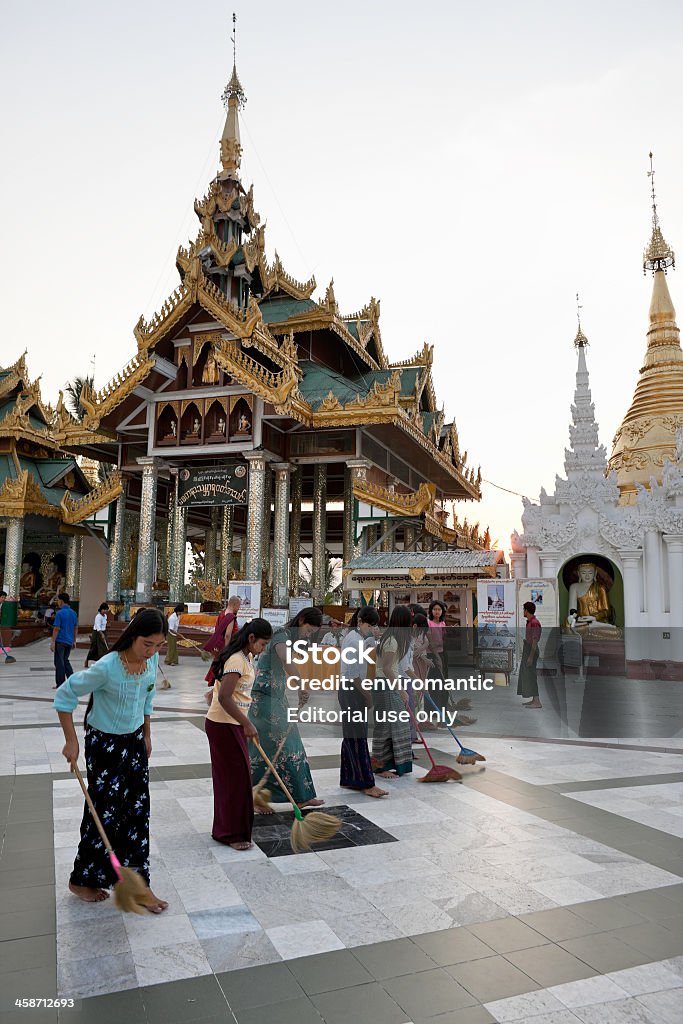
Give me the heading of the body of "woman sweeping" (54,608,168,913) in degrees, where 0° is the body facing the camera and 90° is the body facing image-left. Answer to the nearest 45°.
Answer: approximately 315°

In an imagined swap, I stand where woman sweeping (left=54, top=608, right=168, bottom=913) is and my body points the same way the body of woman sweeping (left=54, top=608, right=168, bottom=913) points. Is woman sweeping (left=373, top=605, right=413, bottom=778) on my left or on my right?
on my left

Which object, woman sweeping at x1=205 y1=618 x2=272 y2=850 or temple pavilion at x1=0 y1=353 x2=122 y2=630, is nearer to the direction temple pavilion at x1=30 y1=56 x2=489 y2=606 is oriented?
the woman sweeping

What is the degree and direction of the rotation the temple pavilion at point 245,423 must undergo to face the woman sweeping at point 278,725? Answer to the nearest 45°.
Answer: approximately 45° to its left
